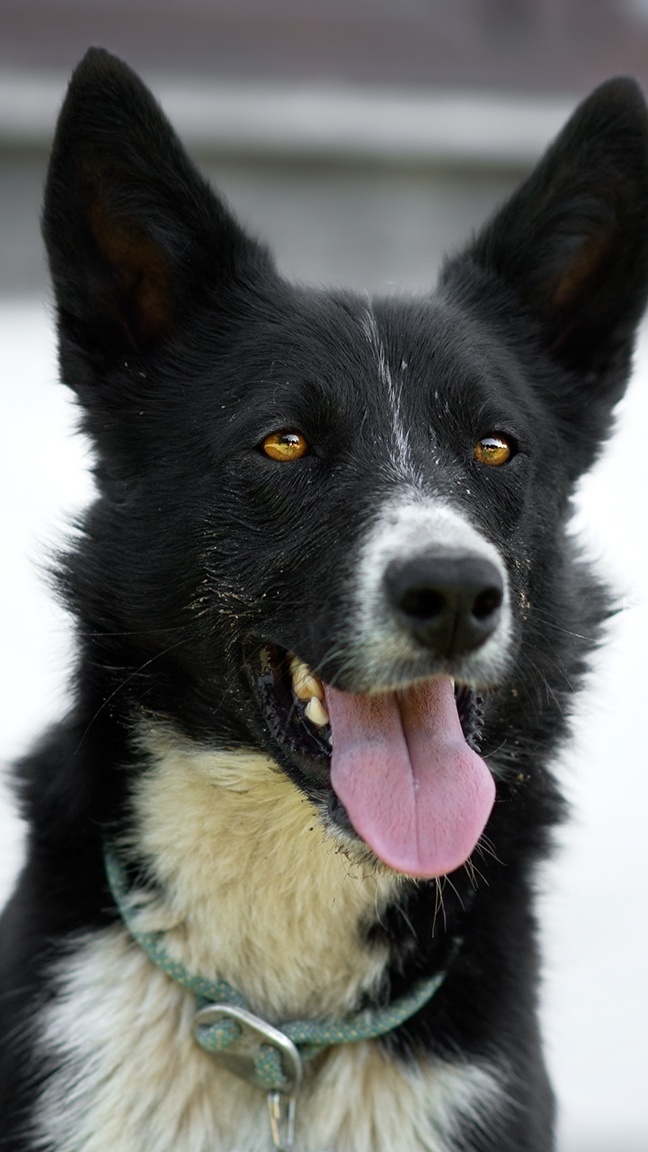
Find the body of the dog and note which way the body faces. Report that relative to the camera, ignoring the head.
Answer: toward the camera
